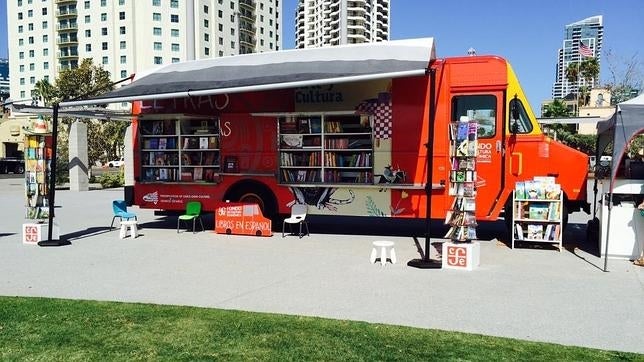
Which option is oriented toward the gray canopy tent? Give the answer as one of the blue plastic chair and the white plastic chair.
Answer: the blue plastic chair

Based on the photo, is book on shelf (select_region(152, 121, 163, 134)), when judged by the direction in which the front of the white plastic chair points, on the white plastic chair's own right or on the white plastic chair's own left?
on the white plastic chair's own right

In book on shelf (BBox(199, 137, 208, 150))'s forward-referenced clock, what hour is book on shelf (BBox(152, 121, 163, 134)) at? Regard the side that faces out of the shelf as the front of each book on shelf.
book on shelf (BBox(152, 121, 163, 134)) is roughly at 4 o'clock from book on shelf (BBox(199, 137, 208, 150)).

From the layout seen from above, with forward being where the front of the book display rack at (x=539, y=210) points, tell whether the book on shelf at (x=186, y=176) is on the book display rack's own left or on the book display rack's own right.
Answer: on the book display rack's own right

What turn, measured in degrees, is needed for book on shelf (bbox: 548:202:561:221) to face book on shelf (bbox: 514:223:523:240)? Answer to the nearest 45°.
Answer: approximately 90° to its right

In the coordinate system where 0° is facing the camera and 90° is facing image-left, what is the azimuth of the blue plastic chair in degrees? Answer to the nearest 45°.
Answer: approximately 315°

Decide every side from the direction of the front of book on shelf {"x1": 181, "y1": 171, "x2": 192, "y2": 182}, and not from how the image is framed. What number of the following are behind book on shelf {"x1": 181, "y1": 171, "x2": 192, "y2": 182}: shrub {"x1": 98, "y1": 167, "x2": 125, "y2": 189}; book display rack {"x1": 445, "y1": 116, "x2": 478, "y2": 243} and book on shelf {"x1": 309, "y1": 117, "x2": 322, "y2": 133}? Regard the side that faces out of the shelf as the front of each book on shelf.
1

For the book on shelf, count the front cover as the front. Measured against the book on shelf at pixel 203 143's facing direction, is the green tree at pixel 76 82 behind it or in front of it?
behind

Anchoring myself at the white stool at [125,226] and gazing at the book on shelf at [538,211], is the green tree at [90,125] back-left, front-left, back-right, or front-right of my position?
back-left

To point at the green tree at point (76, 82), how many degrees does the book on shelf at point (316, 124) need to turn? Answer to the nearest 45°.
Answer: approximately 135° to its right

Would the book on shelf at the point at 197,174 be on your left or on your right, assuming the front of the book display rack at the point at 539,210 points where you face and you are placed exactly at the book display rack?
on your right

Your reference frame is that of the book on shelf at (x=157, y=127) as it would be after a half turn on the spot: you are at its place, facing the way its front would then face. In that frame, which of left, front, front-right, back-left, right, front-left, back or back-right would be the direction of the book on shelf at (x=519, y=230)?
back-right
